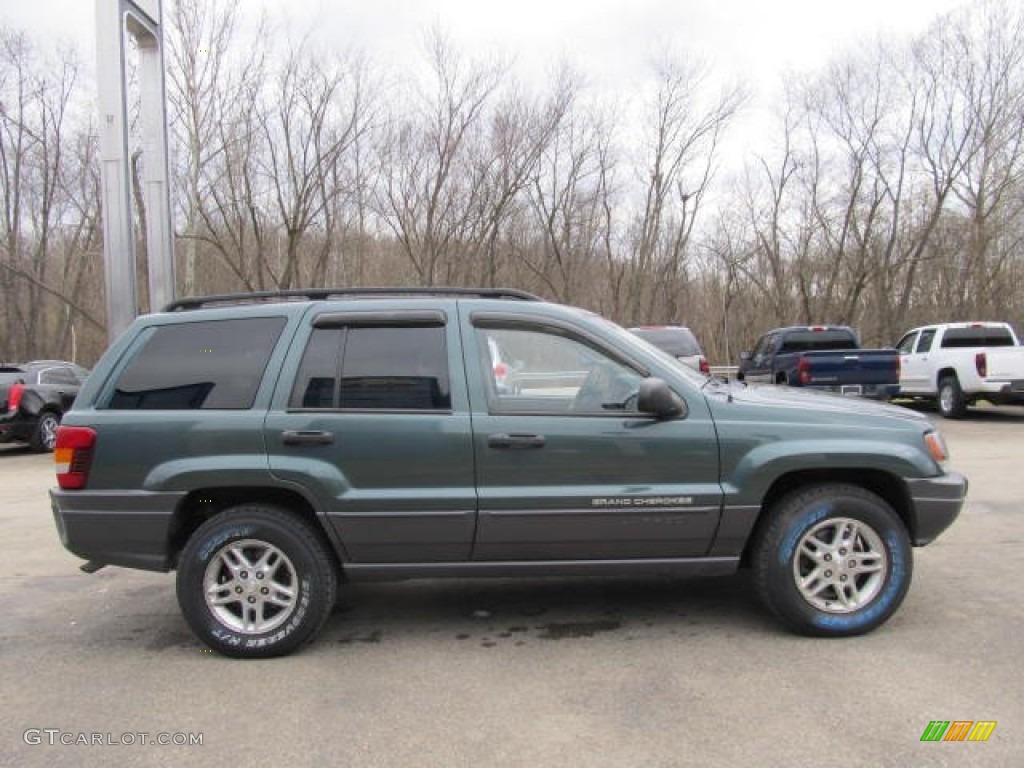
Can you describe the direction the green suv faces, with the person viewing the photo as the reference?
facing to the right of the viewer

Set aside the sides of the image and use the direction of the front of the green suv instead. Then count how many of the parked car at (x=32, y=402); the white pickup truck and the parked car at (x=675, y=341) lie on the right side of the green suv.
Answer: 0

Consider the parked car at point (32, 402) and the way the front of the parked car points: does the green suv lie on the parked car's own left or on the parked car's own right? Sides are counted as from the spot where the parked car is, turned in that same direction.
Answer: on the parked car's own right

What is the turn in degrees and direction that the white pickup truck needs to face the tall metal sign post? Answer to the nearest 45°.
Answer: approximately 90° to its left

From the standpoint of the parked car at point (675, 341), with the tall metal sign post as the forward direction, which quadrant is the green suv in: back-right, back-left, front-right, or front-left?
front-left

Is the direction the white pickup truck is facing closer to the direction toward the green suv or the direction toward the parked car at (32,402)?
the parked car

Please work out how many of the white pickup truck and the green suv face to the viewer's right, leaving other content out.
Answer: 1

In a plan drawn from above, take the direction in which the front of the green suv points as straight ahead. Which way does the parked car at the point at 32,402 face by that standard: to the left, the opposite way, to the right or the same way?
to the left

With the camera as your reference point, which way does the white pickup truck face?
facing away from the viewer and to the left of the viewer

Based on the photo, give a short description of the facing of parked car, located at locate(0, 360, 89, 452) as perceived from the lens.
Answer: facing away from the viewer and to the right of the viewer

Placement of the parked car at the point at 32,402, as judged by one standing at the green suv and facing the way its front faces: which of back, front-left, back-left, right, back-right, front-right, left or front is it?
back-left

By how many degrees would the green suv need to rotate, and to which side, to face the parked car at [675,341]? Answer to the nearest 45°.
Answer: approximately 90° to its left

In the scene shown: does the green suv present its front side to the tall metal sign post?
no

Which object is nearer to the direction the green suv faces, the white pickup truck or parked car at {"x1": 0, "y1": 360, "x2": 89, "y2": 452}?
the white pickup truck

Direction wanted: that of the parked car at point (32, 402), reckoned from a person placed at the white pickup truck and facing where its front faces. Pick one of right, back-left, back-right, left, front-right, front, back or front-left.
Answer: left

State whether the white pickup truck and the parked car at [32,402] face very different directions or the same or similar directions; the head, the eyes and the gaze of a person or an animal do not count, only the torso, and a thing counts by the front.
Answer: same or similar directions

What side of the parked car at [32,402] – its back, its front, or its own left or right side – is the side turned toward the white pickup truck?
right
